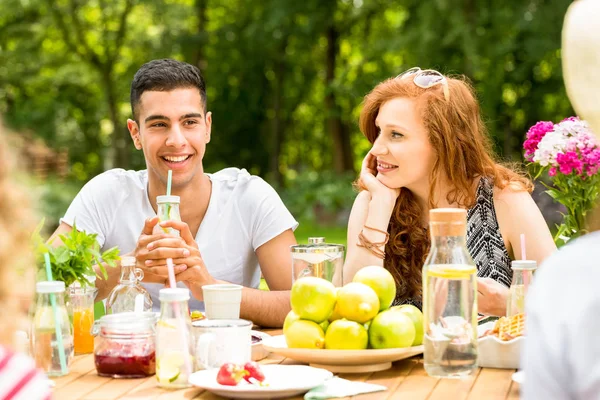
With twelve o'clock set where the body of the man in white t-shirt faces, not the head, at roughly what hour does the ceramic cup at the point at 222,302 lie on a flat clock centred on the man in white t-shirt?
The ceramic cup is roughly at 12 o'clock from the man in white t-shirt.

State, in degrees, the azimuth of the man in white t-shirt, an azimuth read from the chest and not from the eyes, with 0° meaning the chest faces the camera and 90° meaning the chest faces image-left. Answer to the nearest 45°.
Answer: approximately 0°

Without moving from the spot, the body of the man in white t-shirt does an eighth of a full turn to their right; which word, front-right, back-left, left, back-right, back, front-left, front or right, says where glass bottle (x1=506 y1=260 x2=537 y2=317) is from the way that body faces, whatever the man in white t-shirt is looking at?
left

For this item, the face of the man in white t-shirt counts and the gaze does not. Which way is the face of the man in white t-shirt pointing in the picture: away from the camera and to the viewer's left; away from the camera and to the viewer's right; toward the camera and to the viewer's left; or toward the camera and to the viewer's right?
toward the camera and to the viewer's right

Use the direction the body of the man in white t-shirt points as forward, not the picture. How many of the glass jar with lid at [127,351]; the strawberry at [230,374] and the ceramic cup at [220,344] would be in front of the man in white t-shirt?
3

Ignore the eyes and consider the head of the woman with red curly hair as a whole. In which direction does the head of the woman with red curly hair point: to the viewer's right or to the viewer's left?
to the viewer's left

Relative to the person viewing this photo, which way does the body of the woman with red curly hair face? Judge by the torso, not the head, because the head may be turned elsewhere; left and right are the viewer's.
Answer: facing the viewer and to the left of the viewer

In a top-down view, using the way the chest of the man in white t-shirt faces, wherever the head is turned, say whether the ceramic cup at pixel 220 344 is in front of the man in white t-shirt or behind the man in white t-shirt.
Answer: in front

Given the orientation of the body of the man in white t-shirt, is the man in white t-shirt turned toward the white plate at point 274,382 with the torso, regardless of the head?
yes

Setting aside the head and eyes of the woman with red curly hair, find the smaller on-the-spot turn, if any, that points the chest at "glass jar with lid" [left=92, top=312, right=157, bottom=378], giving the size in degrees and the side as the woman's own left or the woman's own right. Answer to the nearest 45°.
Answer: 0° — they already face it

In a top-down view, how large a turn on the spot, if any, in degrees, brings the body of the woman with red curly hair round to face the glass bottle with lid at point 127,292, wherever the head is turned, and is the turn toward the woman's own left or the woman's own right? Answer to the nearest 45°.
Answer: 0° — they already face it

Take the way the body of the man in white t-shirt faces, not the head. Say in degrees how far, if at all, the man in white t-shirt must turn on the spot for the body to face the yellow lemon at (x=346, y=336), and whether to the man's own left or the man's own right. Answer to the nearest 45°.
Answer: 0° — they already face it

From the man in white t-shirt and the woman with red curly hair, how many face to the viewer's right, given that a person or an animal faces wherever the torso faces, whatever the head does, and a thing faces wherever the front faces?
0
